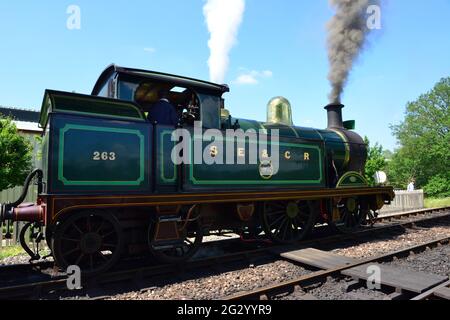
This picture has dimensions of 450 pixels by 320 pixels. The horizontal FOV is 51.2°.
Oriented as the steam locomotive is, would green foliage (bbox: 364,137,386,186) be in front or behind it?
in front

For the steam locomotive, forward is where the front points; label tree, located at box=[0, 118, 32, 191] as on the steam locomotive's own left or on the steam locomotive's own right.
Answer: on the steam locomotive's own left

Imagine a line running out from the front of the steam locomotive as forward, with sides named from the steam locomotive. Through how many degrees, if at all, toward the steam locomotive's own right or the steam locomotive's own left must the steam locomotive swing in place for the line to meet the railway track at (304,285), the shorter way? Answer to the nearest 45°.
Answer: approximately 90° to the steam locomotive's own right

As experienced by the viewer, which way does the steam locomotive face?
facing away from the viewer and to the right of the viewer

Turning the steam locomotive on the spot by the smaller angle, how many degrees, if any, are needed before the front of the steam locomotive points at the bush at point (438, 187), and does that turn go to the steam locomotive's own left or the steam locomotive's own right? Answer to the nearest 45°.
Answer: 0° — it already faces it

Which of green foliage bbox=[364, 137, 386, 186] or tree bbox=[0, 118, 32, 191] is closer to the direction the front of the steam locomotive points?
the green foliage

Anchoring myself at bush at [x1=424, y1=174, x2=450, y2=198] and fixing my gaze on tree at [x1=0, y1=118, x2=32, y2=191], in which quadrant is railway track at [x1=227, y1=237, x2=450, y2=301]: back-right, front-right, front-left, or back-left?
front-left

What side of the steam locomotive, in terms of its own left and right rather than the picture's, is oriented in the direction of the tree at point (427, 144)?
front
